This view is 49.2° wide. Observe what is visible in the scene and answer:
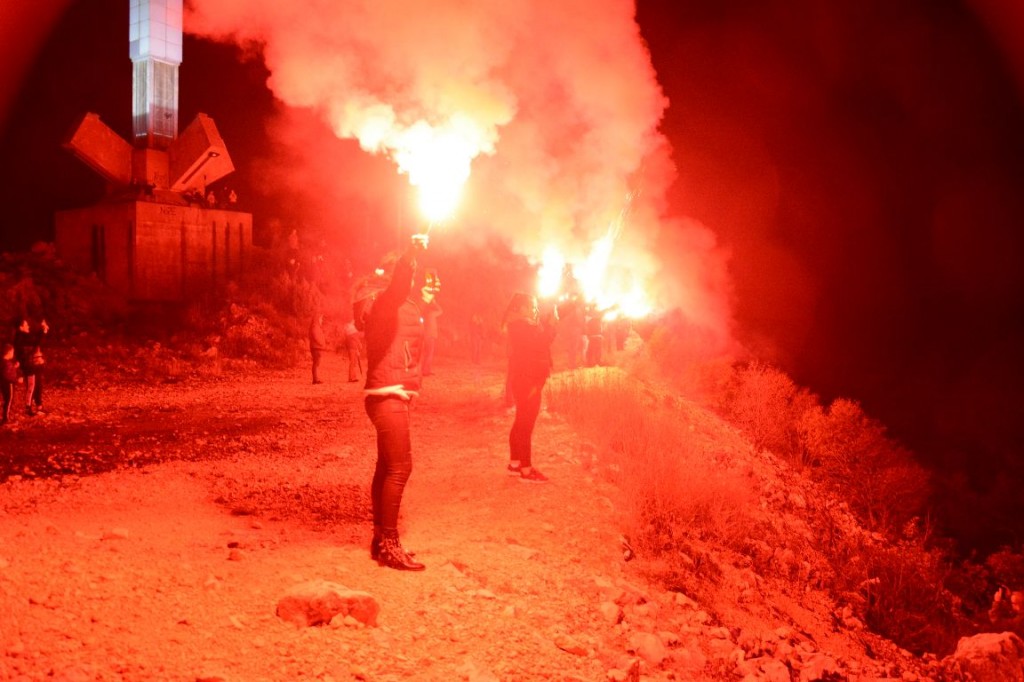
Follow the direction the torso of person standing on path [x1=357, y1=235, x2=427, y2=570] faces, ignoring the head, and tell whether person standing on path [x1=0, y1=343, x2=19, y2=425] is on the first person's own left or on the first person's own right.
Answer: on the first person's own left

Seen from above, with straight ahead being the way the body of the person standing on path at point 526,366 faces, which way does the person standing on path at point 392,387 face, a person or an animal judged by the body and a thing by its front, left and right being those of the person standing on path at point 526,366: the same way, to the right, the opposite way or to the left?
the same way

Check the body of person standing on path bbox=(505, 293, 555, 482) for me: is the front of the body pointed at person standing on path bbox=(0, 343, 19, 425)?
no

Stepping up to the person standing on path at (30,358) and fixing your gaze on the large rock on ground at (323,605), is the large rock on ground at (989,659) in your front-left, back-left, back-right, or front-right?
front-left

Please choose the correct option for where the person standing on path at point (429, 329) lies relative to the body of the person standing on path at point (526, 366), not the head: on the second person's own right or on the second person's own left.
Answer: on the second person's own left

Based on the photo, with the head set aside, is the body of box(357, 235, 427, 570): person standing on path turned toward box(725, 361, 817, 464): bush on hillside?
no
